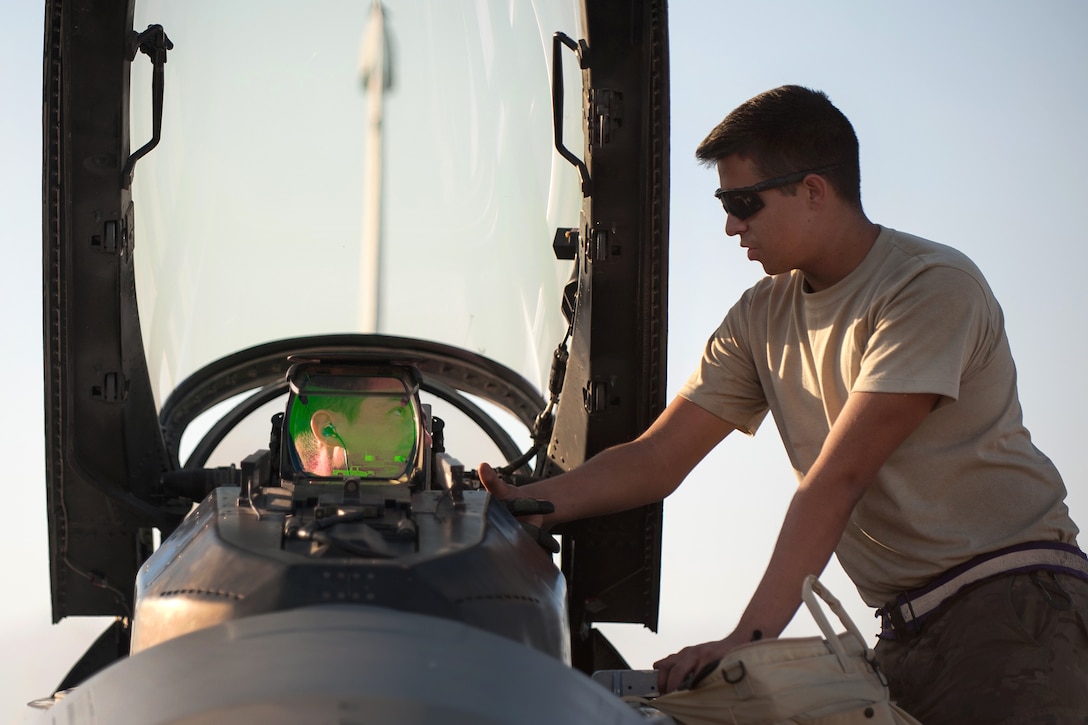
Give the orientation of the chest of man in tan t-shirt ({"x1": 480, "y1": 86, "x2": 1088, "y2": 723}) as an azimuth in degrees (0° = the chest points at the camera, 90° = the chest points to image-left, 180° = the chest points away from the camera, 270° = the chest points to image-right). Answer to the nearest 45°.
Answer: approximately 45°

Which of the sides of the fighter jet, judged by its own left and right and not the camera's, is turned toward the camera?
front

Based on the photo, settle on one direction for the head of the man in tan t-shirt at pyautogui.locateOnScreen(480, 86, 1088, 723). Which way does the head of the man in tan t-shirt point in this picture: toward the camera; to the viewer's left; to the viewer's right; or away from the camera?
to the viewer's left
